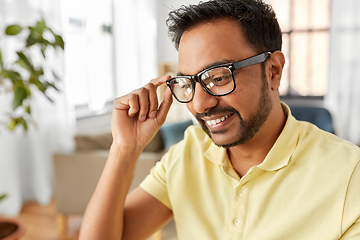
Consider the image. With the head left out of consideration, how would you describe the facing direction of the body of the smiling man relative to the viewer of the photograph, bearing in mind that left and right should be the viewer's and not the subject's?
facing the viewer and to the left of the viewer

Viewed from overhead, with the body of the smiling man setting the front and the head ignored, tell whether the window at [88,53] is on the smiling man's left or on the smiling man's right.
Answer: on the smiling man's right

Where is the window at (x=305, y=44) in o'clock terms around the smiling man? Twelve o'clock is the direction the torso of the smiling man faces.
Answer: The window is roughly at 5 o'clock from the smiling man.

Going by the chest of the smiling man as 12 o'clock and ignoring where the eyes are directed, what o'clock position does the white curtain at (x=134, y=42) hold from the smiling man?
The white curtain is roughly at 4 o'clock from the smiling man.

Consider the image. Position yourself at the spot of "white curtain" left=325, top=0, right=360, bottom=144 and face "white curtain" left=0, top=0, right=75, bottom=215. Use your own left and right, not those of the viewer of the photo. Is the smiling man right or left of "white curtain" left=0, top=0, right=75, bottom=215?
left
